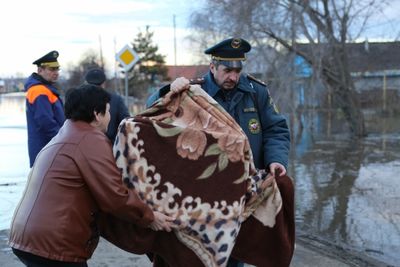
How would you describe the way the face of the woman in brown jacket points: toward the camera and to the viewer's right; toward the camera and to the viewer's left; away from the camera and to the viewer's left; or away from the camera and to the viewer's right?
away from the camera and to the viewer's right

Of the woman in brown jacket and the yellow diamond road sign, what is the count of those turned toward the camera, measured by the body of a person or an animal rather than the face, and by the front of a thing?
1

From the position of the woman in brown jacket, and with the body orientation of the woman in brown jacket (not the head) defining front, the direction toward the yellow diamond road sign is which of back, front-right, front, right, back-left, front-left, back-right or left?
front-left

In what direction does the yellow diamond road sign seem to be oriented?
toward the camera

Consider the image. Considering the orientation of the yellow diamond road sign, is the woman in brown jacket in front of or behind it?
in front

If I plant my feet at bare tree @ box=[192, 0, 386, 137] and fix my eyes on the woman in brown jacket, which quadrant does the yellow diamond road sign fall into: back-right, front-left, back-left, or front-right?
front-right

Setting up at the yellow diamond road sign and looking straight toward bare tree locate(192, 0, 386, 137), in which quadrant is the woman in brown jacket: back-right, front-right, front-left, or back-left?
back-right

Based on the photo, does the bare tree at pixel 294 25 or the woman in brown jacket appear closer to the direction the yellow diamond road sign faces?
the woman in brown jacket

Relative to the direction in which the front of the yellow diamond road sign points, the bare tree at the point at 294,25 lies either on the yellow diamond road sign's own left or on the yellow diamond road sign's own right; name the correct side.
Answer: on the yellow diamond road sign's own left

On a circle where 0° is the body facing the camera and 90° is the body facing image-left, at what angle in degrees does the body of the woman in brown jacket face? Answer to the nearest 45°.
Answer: approximately 225°

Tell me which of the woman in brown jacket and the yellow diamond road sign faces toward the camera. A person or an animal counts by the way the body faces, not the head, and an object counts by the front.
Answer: the yellow diamond road sign

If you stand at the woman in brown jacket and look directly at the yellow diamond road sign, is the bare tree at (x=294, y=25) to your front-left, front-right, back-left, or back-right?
front-right

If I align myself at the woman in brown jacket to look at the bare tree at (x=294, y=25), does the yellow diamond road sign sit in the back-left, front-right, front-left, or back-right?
front-left
